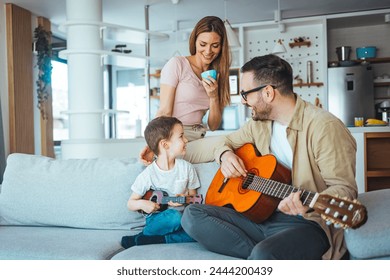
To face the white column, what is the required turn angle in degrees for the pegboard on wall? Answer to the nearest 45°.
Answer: approximately 45° to its right

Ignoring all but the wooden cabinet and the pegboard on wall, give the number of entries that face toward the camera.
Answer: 2

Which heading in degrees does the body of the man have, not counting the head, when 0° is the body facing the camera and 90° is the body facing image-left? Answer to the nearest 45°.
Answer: approximately 45°

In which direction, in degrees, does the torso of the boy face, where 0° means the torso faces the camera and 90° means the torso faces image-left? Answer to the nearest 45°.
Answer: approximately 315°

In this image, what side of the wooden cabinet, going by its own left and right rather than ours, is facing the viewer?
front

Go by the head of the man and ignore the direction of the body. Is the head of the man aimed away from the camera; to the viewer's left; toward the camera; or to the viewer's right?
to the viewer's left

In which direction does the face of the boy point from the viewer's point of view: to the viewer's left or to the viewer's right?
to the viewer's right

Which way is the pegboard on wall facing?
toward the camera
